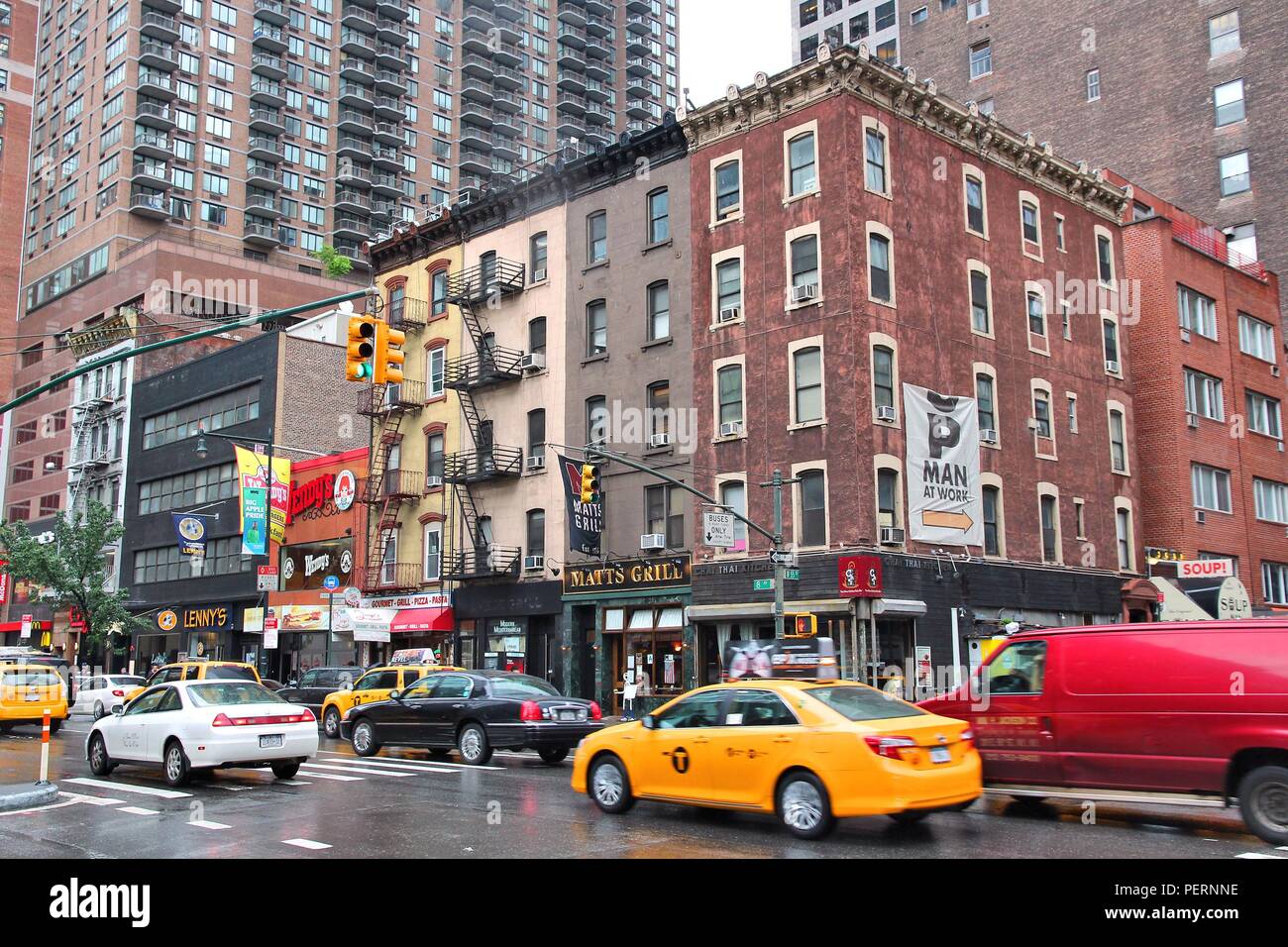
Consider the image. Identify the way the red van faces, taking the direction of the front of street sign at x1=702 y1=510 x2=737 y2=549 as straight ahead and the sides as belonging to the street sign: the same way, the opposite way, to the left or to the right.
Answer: to the right

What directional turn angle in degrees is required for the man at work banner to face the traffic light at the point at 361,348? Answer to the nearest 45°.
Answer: approximately 45° to its right

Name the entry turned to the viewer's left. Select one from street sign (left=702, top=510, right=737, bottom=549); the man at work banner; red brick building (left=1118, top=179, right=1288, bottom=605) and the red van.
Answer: the red van

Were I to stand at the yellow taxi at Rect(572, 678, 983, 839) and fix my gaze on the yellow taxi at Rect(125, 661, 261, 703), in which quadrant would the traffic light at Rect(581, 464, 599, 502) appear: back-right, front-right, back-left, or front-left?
front-right

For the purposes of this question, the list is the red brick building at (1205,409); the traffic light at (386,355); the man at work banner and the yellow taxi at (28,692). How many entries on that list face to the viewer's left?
0

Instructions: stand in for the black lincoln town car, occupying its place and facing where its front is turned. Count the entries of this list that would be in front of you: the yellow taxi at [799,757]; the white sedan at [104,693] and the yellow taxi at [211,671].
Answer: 2

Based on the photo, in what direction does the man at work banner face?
toward the camera

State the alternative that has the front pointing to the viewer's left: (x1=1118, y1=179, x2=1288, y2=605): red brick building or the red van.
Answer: the red van

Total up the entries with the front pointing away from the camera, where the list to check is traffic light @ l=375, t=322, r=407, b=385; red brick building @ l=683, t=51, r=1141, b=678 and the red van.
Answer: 0

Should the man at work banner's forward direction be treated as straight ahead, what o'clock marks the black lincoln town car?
The black lincoln town car is roughly at 1 o'clock from the man at work banner.

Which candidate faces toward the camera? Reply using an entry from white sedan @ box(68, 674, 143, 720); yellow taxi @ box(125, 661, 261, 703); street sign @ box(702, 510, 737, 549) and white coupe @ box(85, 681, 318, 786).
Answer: the street sign

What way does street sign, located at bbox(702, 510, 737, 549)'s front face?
toward the camera

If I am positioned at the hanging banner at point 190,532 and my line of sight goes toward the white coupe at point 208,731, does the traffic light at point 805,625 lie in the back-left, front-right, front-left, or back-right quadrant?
front-left

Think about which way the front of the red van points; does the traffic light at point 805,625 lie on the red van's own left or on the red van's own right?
on the red van's own right
